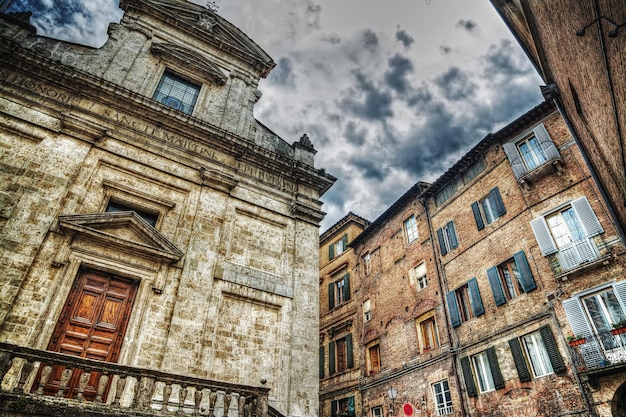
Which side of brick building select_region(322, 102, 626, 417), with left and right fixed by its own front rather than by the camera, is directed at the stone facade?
front

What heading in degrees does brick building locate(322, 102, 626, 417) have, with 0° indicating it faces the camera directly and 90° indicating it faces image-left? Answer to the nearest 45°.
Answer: approximately 45°
